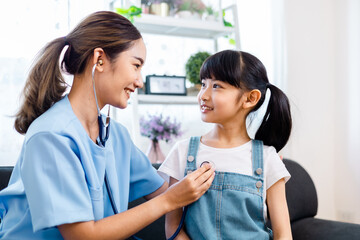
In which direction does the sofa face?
toward the camera

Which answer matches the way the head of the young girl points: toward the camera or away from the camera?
toward the camera

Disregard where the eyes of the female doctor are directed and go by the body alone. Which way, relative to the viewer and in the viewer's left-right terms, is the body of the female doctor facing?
facing the viewer and to the right of the viewer

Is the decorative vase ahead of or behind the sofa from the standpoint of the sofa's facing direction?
behind

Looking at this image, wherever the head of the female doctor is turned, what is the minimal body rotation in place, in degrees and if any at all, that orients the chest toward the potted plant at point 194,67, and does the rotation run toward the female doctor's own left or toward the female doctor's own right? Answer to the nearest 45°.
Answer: approximately 135° to the female doctor's own left

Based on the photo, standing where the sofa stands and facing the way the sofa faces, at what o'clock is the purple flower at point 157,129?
The purple flower is roughly at 5 o'clock from the sofa.

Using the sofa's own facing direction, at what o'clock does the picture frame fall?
The picture frame is roughly at 5 o'clock from the sofa.

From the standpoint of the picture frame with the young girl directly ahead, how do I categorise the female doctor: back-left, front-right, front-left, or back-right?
front-right
